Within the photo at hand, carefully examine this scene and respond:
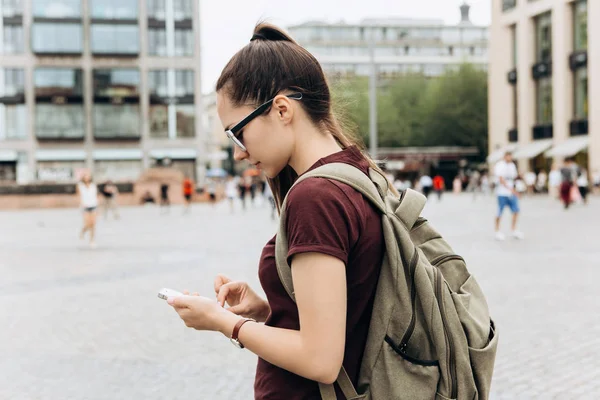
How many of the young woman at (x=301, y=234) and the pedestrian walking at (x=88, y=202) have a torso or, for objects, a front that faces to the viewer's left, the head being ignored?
1

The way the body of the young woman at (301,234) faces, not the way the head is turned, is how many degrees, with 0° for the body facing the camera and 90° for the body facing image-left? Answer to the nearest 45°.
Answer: approximately 90°

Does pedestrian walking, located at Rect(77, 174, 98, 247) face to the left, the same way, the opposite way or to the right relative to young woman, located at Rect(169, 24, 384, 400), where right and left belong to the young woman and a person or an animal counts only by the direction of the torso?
to the left

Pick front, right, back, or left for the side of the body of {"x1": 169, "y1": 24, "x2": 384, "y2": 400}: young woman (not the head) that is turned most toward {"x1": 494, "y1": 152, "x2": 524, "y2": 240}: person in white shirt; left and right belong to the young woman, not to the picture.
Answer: right

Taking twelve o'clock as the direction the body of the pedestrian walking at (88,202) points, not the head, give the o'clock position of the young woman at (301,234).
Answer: The young woman is roughly at 12 o'clock from the pedestrian walking.

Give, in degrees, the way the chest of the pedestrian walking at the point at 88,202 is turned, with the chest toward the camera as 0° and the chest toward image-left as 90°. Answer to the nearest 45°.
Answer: approximately 0°

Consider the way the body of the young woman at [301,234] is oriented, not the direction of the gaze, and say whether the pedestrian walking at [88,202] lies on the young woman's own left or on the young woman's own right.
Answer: on the young woman's own right

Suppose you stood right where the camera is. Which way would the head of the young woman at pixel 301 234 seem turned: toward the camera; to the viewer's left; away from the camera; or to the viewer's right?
to the viewer's left

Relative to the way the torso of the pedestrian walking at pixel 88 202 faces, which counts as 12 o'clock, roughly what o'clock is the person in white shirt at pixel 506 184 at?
The person in white shirt is roughly at 10 o'clock from the pedestrian walking.
